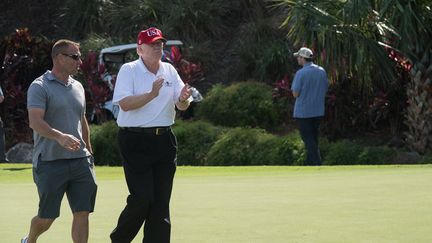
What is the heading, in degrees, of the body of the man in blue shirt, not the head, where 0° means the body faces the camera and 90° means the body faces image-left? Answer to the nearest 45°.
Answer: approximately 135°

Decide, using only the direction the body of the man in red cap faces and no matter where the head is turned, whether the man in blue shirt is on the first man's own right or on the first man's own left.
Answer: on the first man's own left

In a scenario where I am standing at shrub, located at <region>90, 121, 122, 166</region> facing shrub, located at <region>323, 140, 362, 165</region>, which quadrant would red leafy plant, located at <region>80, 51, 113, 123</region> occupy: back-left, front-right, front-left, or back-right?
back-left

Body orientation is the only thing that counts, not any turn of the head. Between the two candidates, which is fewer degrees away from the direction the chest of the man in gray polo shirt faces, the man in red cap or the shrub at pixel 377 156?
the man in red cap

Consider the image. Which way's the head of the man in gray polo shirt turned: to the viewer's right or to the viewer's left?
to the viewer's right

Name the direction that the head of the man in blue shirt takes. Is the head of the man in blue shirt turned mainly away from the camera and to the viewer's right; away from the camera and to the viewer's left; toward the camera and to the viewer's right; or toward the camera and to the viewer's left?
away from the camera and to the viewer's left

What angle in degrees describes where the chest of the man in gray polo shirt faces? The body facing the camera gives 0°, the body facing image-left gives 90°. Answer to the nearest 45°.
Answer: approximately 315°
